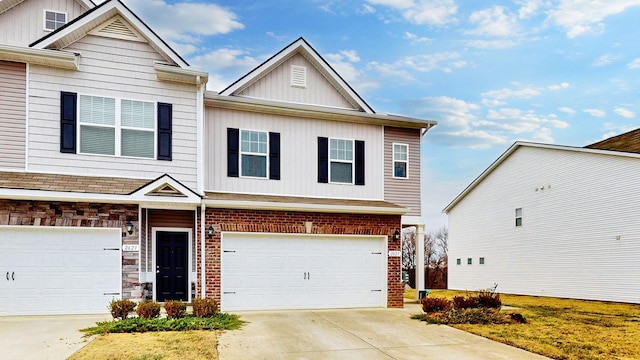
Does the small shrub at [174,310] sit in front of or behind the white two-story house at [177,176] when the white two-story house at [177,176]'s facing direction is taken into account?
in front

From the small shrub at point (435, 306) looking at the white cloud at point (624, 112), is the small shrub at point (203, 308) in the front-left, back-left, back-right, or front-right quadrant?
back-left

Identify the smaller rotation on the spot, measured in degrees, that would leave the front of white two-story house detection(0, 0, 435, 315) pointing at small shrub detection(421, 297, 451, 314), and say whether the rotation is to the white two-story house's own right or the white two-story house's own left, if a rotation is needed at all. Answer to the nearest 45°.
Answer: approximately 90° to the white two-story house's own left

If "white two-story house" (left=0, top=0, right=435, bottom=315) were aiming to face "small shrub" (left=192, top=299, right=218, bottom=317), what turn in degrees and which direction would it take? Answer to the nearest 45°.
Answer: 0° — it already faces it

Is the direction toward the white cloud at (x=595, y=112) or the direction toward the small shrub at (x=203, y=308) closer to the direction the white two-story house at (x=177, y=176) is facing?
the small shrub

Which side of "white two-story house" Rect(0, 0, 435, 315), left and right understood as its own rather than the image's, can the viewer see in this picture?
front

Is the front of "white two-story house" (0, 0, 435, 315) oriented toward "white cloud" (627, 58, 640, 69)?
no
